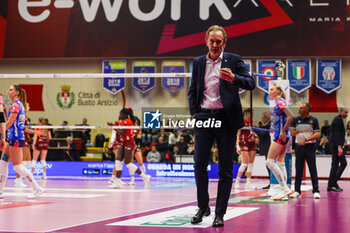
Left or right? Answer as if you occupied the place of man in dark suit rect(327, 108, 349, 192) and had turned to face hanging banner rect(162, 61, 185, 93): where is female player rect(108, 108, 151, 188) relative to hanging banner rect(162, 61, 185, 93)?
left

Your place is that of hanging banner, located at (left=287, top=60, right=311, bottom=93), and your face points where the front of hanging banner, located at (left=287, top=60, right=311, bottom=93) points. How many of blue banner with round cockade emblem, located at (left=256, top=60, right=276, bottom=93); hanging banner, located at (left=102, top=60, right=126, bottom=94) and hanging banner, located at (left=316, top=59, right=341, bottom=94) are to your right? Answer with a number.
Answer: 2

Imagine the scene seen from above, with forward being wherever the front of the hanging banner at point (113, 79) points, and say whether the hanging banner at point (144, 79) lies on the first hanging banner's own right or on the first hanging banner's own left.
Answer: on the first hanging banner's own left

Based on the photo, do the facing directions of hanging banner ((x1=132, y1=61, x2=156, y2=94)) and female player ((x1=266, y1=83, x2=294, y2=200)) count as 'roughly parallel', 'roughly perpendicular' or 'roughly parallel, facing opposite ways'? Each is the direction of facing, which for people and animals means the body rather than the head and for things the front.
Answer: roughly perpendicular

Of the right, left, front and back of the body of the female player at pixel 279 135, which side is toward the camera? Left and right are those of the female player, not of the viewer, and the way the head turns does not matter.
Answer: left

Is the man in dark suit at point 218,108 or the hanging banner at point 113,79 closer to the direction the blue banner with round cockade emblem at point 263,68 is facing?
the man in dark suit

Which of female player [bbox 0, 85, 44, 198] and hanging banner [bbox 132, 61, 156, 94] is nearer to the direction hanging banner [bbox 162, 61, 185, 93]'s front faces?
the female player

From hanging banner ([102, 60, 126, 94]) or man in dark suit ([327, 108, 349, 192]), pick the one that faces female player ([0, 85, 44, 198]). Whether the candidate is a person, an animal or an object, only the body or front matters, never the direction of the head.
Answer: the hanging banner

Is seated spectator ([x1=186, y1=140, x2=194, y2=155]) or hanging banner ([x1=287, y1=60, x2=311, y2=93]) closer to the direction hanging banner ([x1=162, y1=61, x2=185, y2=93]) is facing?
the seated spectator
